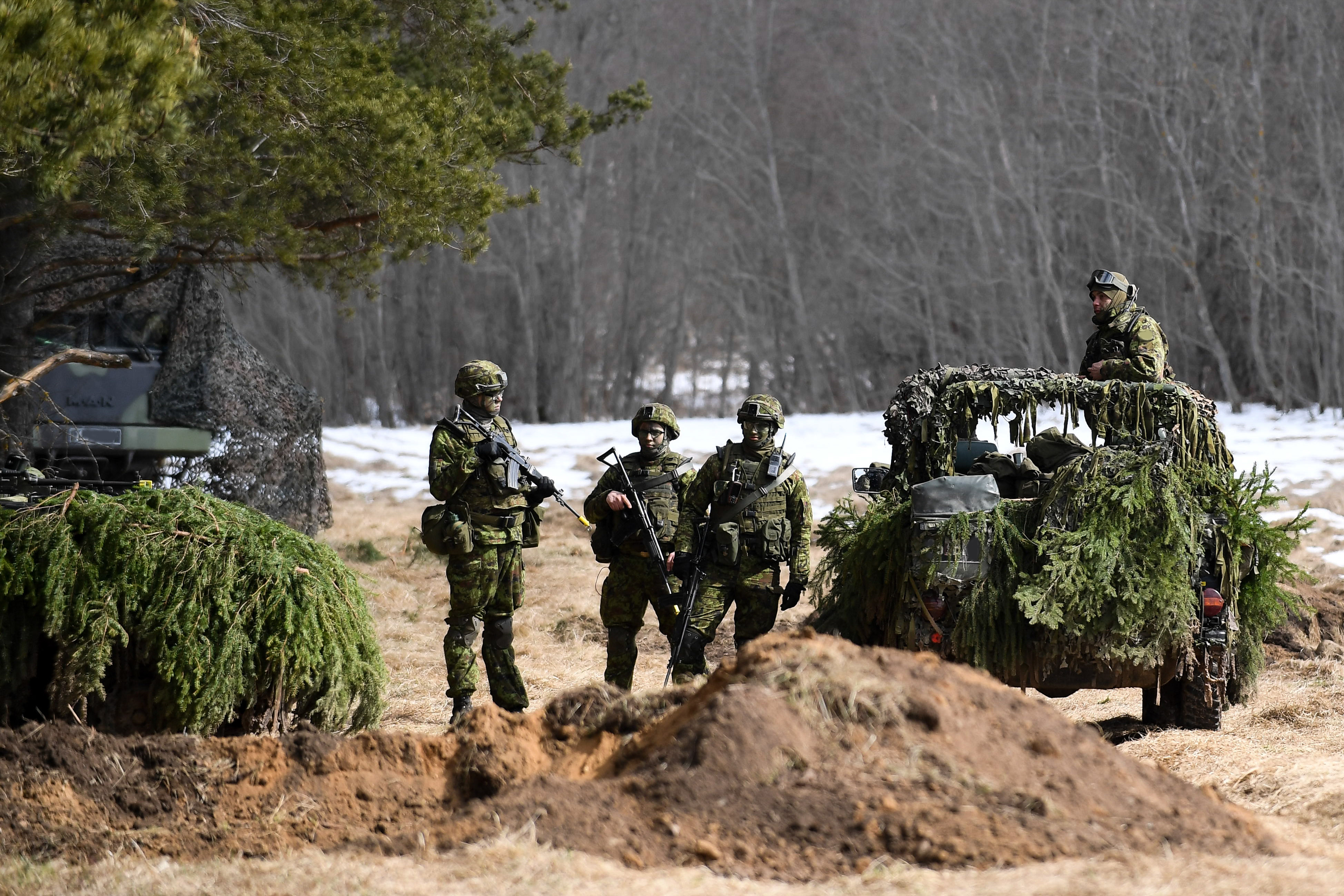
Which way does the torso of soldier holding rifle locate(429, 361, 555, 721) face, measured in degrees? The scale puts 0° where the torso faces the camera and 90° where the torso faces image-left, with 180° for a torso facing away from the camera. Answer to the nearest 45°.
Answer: approximately 315°

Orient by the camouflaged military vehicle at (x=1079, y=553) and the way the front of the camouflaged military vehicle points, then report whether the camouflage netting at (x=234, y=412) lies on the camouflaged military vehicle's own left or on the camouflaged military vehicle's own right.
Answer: on the camouflaged military vehicle's own left

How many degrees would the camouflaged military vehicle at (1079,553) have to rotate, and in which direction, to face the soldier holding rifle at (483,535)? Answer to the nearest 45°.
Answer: approximately 90° to its left

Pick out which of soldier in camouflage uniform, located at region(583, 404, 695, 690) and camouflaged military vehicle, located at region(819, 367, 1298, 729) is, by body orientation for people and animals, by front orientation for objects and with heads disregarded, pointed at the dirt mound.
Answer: the soldier in camouflage uniform

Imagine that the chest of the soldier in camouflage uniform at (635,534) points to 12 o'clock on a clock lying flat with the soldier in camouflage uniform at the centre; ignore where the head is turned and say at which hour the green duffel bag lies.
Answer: The green duffel bag is roughly at 9 o'clock from the soldier in camouflage uniform.

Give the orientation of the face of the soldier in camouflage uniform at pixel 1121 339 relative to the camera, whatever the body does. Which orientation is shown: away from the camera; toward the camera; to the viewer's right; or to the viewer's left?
to the viewer's left

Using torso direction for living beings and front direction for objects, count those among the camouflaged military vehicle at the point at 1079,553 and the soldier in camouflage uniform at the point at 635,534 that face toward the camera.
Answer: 1

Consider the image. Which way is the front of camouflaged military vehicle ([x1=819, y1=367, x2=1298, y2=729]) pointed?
away from the camera

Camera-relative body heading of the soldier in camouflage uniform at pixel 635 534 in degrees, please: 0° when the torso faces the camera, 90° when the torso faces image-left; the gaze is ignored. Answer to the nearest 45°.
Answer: approximately 0°

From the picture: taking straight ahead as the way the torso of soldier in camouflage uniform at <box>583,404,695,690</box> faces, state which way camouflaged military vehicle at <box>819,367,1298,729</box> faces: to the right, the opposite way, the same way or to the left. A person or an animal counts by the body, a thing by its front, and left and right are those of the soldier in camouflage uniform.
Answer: the opposite way
